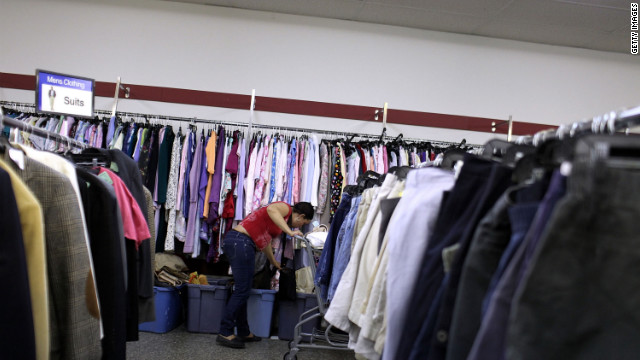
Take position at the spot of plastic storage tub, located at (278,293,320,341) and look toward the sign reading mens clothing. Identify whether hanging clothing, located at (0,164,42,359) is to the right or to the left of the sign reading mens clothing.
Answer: left

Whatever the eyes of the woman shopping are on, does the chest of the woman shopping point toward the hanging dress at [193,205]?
no

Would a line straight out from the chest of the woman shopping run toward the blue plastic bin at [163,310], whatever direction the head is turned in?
no

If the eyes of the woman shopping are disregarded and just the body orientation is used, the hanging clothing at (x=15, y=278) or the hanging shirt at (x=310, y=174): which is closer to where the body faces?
the hanging shirt

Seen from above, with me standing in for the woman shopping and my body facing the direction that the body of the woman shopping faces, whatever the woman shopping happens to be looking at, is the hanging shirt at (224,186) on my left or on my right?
on my left

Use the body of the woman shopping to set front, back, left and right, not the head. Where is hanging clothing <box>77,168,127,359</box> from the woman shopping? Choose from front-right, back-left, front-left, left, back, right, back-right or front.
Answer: right

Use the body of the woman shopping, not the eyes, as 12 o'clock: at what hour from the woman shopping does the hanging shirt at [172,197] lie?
The hanging shirt is roughly at 7 o'clock from the woman shopping.

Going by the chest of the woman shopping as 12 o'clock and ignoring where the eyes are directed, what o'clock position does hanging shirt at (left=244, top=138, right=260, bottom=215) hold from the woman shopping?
The hanging shirt is roughly at 9 o'clock from the woman shopping.

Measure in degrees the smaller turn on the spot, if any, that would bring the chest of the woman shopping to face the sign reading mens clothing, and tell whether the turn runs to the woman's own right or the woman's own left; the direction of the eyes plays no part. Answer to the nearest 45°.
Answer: approximately 135° to the woman's own right

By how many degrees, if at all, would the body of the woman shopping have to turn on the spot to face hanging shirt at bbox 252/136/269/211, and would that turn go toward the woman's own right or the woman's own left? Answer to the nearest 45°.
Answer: approximately 90° to the woman's own left

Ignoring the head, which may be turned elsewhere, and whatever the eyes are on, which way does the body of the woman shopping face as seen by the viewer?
to the viewer's right

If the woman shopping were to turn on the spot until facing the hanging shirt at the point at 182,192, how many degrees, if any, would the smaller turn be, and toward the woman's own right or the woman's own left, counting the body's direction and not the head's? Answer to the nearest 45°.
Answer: approximately 135° to the woman's own left

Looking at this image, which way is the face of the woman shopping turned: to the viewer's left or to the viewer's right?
to the viewer's right

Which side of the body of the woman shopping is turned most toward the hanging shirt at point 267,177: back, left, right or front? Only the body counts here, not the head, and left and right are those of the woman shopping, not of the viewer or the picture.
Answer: left

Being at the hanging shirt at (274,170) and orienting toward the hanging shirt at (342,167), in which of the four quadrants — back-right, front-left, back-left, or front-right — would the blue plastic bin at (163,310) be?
back-right
